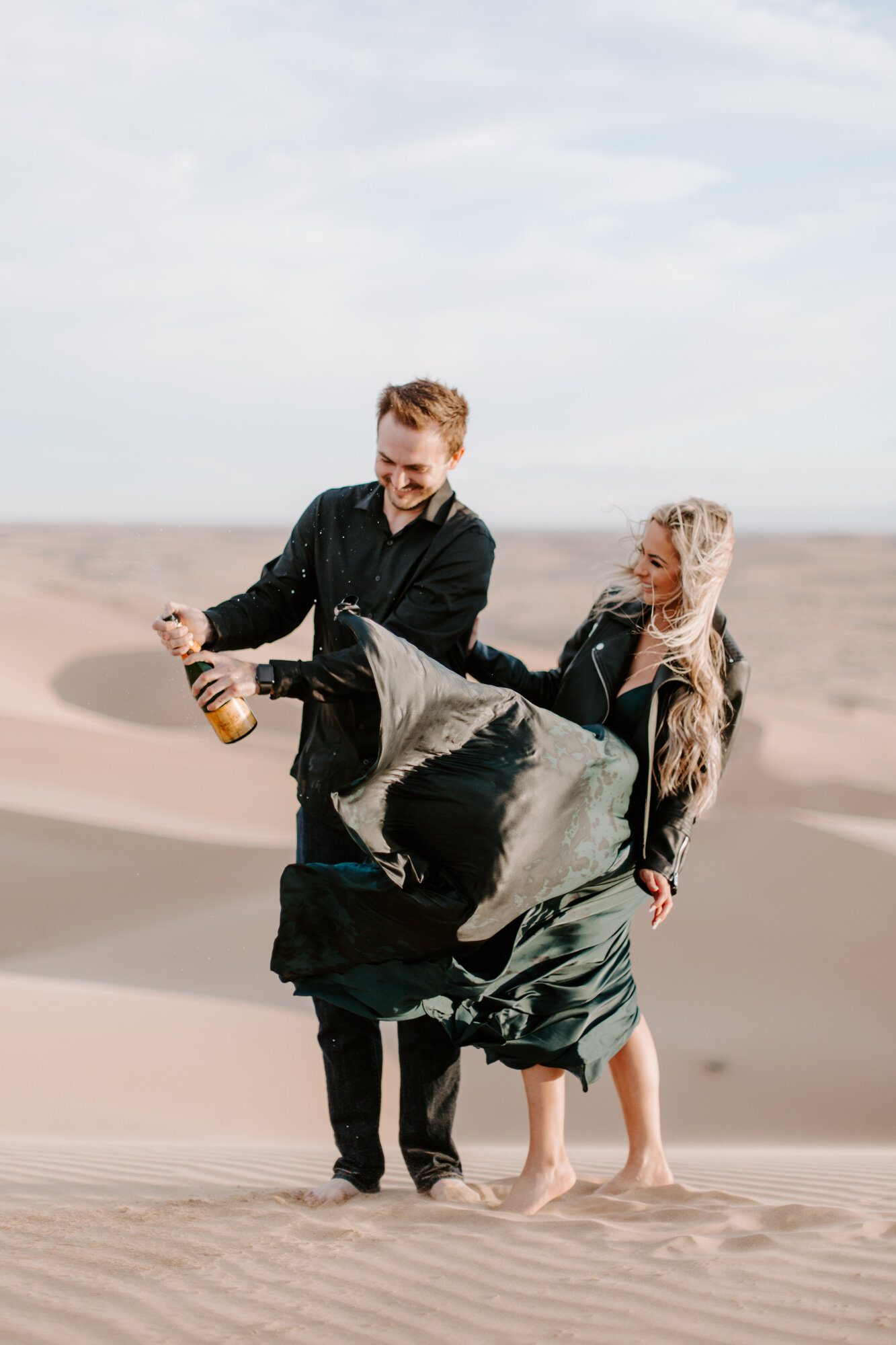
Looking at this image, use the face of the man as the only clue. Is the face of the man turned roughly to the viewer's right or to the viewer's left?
to the viewer's left

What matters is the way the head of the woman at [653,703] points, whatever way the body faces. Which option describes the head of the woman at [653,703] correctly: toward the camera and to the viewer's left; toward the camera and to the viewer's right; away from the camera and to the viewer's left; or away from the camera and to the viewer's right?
toward the camera and to the viewer's left

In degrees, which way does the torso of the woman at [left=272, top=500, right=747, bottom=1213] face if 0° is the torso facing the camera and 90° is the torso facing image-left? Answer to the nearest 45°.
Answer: approximately 45°

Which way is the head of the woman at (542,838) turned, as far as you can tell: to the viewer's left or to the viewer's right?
to the viewer's left
